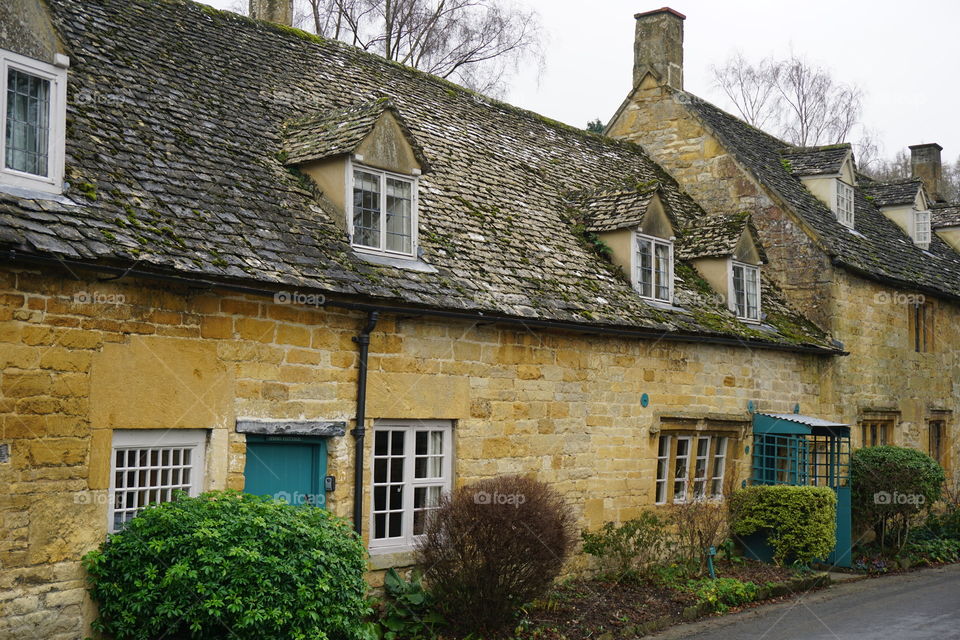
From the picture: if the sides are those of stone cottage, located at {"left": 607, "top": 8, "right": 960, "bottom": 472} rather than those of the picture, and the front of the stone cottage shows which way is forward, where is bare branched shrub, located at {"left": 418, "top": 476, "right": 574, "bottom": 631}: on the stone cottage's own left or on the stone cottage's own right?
on the stone cottage's own right

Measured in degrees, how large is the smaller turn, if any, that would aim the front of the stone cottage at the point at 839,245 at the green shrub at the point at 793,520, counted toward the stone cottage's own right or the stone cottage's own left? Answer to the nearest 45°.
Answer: approximately 45° to the stone cottage's own right

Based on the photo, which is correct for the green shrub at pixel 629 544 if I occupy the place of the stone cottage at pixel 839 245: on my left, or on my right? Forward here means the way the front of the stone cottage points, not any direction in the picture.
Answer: on my right

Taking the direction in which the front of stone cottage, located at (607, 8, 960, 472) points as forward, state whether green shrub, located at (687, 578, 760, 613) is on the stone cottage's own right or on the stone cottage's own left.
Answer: on the stone cottage's own right

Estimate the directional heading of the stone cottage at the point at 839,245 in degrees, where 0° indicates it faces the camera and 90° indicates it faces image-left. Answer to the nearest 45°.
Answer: approximately 315°

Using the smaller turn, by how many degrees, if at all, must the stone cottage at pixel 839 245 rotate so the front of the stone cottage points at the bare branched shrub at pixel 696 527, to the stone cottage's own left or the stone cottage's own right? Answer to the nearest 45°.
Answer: approximately 45° to the stone cottage's own right

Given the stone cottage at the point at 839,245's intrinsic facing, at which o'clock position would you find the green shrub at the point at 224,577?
The green shrub is roughly at 2 o'clock from the stone cottage.

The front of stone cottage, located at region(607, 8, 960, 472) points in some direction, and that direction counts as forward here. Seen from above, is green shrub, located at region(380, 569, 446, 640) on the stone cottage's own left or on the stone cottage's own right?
on the stone cottage's own right
